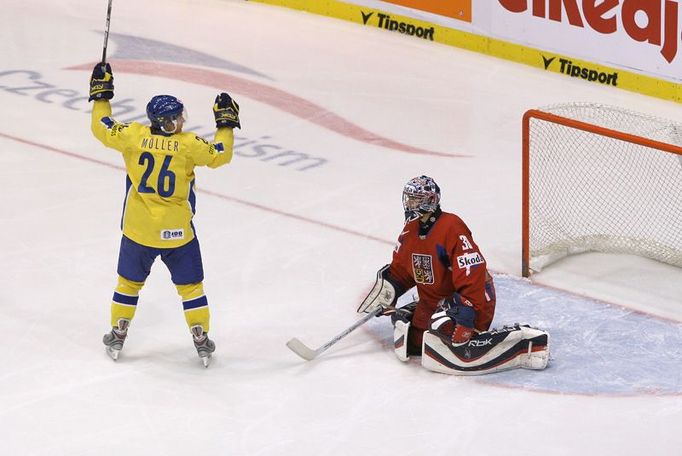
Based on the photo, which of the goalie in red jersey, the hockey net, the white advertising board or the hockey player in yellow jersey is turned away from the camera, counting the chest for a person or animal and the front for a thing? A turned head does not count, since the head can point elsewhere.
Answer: the hockey player in yellow jersey

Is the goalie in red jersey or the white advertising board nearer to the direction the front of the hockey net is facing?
the goalie in red jersey

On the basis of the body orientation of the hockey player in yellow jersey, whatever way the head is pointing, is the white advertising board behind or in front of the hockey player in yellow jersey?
in front

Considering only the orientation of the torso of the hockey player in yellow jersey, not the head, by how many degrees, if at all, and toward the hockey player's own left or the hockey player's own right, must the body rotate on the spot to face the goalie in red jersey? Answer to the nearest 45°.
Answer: approximately 90° to the hockey player's own right

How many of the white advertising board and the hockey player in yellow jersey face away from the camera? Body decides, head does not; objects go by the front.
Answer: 1

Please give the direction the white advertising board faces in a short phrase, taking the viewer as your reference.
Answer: facing the viewer and to the left of the viewer

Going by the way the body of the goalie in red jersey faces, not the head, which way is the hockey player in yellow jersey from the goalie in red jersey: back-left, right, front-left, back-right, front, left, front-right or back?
front-right

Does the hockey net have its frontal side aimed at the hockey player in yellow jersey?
yes

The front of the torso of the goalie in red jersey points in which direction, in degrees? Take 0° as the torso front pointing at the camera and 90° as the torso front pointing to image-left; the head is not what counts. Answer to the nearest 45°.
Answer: approximately 45°

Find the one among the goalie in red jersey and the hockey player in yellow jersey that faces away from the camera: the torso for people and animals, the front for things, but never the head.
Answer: the hockey player in yellow jersey

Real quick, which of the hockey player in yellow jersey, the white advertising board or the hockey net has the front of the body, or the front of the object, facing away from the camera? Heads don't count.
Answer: the hockey player in yellow jersey

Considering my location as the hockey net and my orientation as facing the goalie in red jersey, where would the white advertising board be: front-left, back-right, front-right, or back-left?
back-right

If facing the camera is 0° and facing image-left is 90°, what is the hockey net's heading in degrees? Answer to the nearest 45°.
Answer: approximately 45°

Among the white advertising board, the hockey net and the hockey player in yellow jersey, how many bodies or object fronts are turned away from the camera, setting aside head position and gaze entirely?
1

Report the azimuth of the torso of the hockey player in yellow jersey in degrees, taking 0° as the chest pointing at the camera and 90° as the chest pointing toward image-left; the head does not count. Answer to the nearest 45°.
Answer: approximately 180°

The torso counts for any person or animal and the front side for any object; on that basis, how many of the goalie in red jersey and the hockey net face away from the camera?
0
